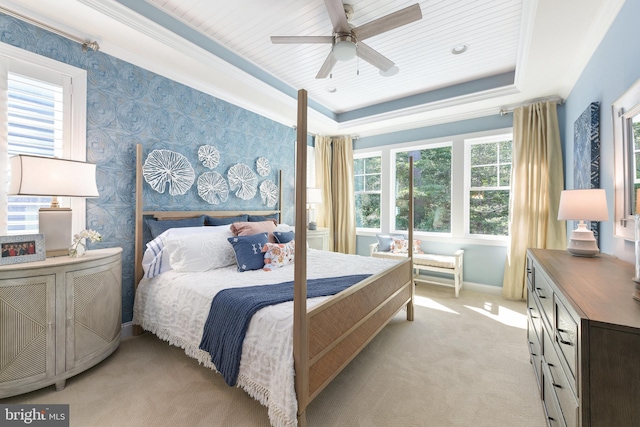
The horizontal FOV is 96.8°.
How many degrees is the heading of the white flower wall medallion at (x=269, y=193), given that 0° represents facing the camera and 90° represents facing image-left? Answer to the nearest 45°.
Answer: approximately 315°

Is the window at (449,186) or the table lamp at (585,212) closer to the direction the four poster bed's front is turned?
the table lamp

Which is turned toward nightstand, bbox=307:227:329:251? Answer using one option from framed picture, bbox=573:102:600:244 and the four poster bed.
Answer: the framed picture

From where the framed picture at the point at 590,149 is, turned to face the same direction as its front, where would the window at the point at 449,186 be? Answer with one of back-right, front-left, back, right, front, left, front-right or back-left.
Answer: front-right

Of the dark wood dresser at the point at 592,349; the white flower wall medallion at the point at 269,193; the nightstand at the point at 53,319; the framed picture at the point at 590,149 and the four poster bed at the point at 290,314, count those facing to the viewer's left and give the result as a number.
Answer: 2

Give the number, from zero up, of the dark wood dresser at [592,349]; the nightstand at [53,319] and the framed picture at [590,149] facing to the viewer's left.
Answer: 2

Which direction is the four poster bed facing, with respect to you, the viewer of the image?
facing the viewer and to the right of the viewer

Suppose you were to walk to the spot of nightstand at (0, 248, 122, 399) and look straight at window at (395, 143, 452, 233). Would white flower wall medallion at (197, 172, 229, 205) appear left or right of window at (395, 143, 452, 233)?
left

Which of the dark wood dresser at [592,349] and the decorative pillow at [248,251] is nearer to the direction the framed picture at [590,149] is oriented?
the decorative pillow

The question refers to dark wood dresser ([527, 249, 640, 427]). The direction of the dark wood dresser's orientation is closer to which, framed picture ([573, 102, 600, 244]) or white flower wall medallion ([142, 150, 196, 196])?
the white flower wall medallion

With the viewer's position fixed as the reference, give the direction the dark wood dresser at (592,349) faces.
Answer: facing to the left of the viewer

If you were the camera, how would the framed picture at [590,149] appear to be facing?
facing to the left of the viewer
